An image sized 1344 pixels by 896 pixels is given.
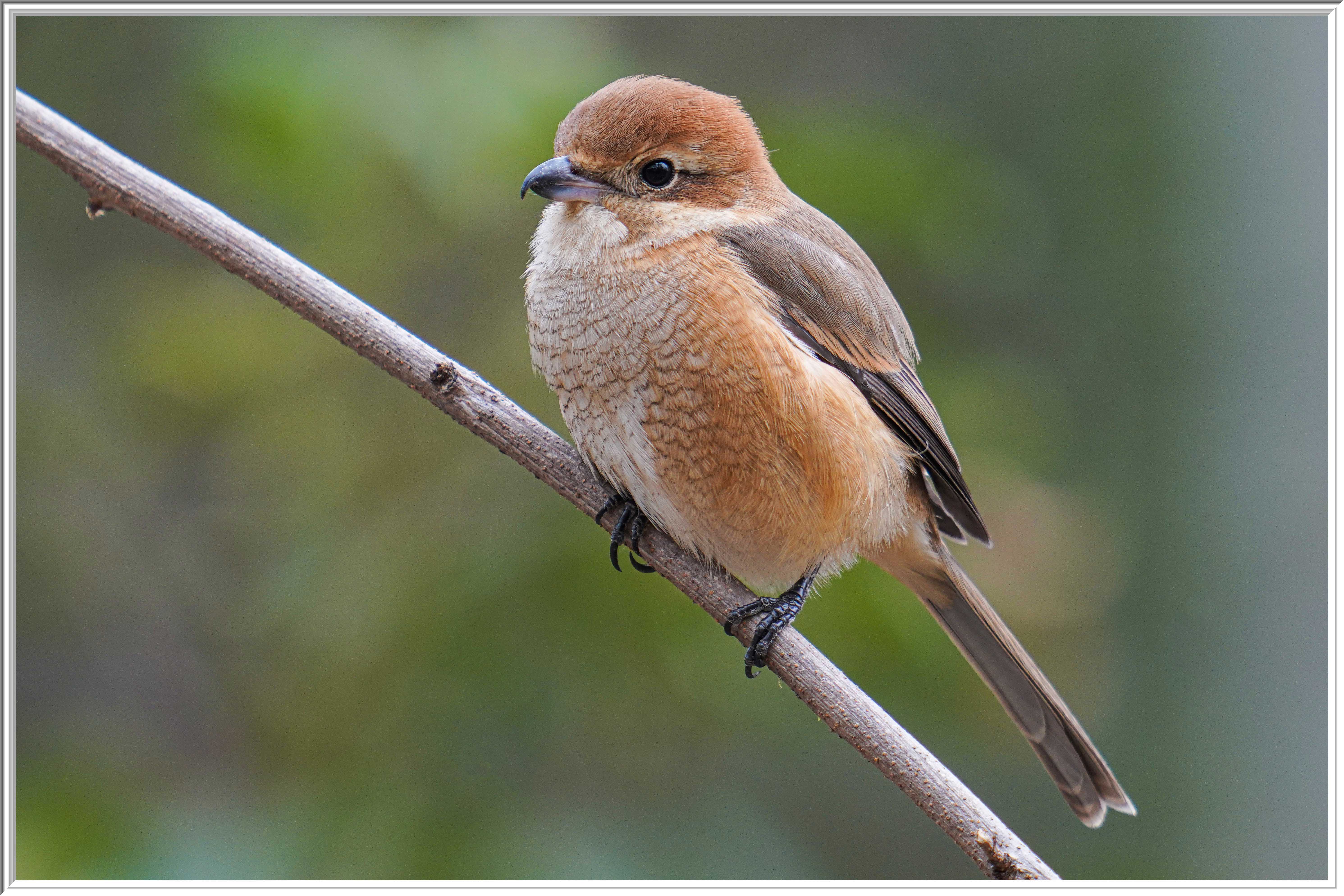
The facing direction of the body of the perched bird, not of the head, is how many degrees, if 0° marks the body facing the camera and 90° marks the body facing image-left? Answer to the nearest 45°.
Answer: approximately 45°
